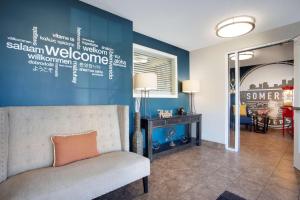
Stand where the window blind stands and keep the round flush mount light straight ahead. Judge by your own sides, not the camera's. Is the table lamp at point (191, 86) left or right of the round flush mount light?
left

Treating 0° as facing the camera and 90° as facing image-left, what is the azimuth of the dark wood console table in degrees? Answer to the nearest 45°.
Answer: approximately 315°

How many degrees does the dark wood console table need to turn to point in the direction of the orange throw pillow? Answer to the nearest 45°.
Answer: approximately 90° to its right

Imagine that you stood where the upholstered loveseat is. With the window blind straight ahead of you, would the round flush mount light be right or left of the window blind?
right

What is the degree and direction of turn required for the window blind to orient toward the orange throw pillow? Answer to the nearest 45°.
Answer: approximately 90° to its right
